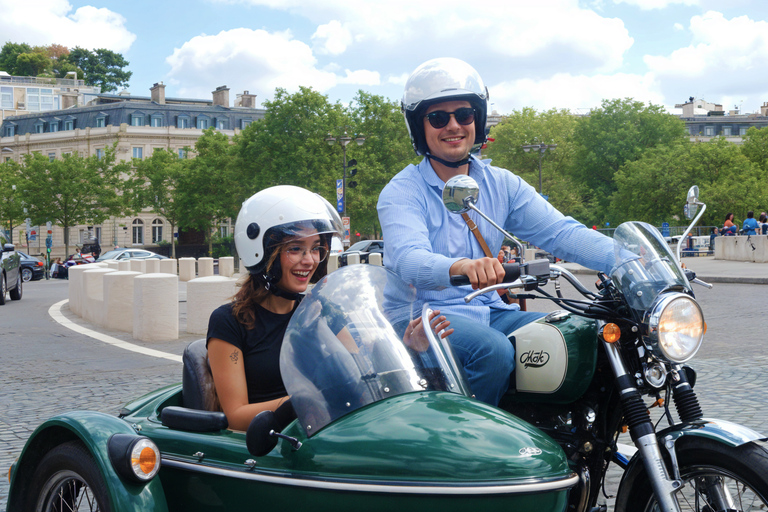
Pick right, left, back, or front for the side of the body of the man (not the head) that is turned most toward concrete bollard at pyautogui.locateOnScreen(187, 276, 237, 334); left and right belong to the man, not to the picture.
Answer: back

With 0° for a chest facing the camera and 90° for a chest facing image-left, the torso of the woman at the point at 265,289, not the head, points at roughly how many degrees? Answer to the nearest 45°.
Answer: approximately 315°

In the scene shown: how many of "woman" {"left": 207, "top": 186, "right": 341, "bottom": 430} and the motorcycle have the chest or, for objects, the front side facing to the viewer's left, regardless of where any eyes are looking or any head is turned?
0

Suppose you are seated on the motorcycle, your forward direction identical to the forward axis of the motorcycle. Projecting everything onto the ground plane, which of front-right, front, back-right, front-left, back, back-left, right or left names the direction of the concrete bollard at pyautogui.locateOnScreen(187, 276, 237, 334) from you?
back

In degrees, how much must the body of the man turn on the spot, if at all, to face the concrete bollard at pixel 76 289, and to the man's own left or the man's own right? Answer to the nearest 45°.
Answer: approximately 180°

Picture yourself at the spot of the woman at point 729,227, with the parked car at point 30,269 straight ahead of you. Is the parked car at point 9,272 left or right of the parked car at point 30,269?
left

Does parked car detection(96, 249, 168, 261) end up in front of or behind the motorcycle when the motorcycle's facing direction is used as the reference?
behind

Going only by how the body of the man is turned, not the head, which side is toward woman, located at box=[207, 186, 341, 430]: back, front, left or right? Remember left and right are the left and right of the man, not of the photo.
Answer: right

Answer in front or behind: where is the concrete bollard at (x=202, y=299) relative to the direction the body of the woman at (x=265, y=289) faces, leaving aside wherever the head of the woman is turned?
behind

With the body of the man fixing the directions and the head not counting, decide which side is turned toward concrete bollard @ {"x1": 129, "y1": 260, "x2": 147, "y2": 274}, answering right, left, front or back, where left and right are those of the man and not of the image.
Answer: back

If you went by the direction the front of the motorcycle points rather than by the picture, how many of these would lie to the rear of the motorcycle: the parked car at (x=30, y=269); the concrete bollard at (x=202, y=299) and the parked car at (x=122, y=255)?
3

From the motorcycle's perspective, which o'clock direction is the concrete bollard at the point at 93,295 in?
The concrete bollard is roughly at 6 o'clock from the motorcycle.

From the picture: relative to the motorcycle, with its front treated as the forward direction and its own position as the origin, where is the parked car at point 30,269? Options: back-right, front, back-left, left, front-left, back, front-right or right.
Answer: back
